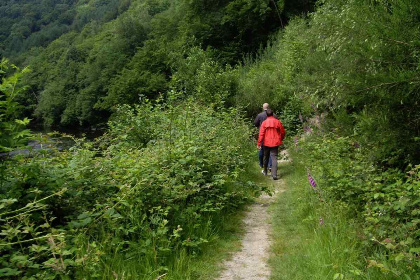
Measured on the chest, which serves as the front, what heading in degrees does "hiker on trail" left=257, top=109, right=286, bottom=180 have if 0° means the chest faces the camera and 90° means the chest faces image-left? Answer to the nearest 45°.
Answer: approximately 180°
